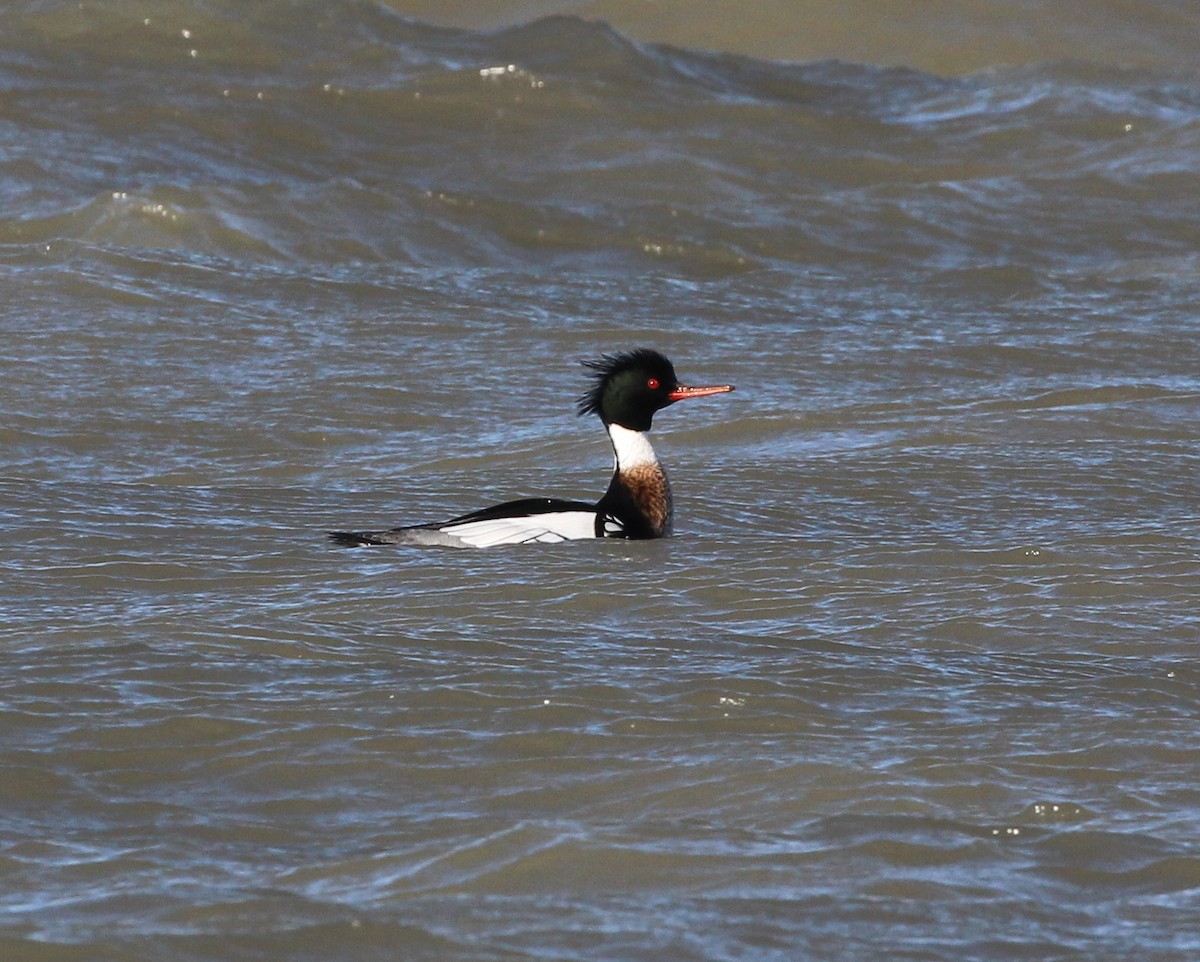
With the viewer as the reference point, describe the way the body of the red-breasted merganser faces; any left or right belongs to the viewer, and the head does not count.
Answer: facing to the right of the viewer
